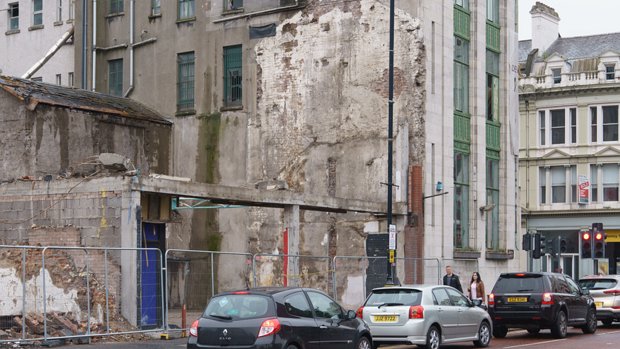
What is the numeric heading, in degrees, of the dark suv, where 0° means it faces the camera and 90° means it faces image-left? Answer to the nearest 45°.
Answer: approximately 225°

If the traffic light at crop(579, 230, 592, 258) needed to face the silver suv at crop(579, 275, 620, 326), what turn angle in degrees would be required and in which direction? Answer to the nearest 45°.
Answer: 0° — it already faces it

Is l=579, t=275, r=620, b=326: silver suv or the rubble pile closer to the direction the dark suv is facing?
the silver suv

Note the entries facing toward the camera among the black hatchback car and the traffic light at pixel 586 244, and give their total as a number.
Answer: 1

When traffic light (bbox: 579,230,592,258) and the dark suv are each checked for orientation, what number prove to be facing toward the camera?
1

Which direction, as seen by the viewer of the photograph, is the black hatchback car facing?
facing away from the viewer and to the right of the viewer
